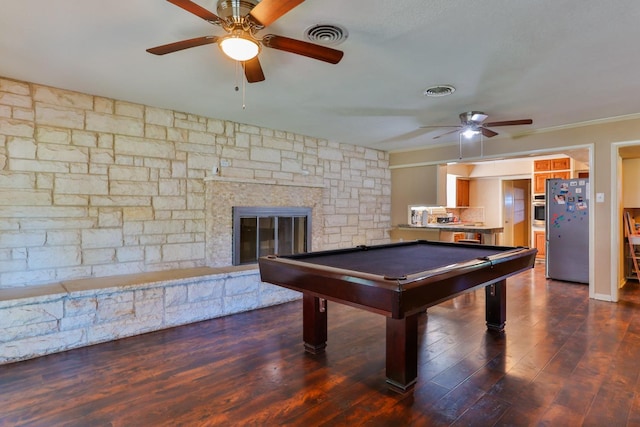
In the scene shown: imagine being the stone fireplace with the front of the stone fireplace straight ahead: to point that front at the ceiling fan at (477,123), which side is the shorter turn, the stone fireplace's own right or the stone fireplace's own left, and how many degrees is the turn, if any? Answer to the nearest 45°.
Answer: approximately 45° to the stone fireplace's own left

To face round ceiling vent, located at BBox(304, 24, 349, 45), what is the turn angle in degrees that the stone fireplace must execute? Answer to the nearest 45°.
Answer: approximately 45° to its right

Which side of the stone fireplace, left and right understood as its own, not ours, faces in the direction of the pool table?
front

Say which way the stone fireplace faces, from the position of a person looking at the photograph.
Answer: facing the viewer and to the right of the viewer

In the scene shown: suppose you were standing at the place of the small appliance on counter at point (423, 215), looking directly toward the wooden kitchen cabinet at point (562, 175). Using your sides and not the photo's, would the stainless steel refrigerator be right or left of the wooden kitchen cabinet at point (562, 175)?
right

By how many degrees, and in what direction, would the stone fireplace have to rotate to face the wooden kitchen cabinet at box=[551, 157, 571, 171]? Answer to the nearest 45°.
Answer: approximately 45° to its left

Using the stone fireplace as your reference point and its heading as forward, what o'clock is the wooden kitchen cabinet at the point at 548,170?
The wooden kitchen cabinet is roughly at 10 o'clock from the stone fireplace.

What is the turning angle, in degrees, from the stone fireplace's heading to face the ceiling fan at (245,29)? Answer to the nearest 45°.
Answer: approximately 45° to its right

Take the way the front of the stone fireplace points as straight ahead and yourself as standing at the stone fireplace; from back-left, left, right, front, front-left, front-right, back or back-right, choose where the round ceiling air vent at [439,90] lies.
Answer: front

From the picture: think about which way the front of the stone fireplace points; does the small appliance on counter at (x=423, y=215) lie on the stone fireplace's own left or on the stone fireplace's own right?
on the stone fireplace's own left

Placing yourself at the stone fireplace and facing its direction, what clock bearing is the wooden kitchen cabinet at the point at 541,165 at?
The wooden kitchen cabinet is roughly at 10 o'clock from the stone fireplace.

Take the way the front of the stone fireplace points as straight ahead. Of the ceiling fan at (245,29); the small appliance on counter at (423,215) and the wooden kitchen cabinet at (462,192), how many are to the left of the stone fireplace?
2
